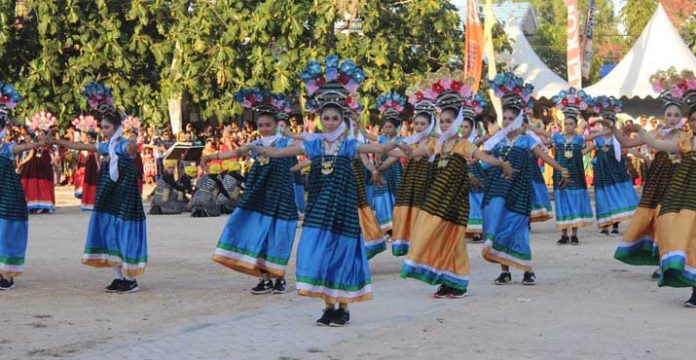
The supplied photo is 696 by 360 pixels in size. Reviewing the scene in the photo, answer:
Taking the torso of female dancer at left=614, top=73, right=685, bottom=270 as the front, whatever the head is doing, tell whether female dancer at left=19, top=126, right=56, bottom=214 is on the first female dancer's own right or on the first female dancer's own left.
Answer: on the first female dancer's own right

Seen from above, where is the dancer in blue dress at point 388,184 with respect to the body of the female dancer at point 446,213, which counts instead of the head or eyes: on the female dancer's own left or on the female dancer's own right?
on the female dancer's own right

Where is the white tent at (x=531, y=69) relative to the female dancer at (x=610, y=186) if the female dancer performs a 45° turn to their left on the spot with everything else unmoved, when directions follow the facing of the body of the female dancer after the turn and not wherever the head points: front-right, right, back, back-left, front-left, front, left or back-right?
back

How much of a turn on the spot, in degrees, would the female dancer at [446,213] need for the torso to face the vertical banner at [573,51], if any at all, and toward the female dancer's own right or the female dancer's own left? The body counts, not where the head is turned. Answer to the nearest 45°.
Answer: approximately 135° to the female dancer's own right

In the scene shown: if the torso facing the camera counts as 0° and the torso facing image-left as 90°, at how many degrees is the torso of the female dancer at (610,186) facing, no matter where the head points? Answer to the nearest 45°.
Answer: approximately 45°

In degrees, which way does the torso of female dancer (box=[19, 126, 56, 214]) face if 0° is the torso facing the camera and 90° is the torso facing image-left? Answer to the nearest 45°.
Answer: approximately 0°

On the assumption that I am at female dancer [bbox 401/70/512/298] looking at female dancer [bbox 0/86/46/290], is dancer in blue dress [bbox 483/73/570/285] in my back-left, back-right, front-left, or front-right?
back-right

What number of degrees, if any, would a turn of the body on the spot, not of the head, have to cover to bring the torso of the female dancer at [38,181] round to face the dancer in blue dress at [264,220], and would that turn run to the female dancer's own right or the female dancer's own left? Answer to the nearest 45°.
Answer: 0° — they already face them

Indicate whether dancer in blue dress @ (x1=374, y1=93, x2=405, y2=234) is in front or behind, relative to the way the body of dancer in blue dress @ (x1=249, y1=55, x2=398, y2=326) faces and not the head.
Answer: behind
